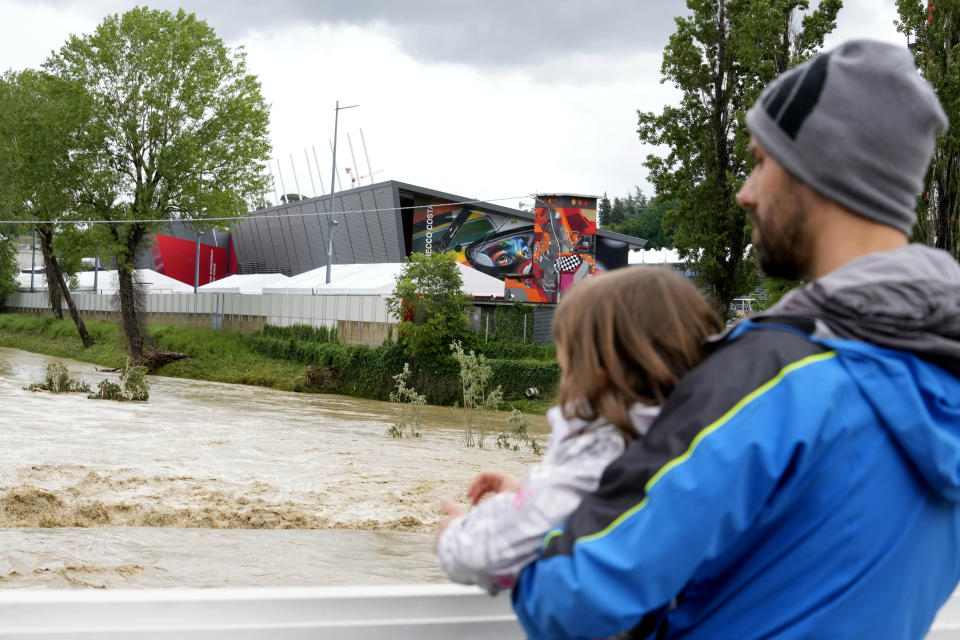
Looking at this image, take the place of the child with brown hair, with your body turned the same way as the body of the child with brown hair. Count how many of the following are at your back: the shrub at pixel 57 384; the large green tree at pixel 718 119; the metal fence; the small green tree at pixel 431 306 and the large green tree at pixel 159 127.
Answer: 0

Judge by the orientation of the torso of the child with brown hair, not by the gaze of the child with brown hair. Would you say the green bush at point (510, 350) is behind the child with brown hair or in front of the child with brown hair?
in front

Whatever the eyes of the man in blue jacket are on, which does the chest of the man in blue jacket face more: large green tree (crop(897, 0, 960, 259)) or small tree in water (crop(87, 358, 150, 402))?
the small tree in water

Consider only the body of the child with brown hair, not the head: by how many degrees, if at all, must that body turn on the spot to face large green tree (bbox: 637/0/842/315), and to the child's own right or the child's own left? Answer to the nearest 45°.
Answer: approximately 45° to the child's own right

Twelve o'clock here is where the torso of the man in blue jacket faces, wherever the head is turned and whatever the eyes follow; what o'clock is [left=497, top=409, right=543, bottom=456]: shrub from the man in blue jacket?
The shrub is roughly at 1 o'clock from the man in blue jacket.

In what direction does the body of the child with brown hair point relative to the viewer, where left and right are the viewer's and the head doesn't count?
facing away from the viewer and to the left of the viewer

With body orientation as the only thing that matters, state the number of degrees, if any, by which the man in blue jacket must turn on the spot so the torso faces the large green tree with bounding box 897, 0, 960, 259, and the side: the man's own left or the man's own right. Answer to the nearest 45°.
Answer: approximately 45° to the man's own right

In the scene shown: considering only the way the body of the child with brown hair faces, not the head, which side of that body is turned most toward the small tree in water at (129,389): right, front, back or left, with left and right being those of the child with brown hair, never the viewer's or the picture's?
front

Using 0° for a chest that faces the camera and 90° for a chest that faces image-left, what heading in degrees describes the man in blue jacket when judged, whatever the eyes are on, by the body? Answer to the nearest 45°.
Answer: approximately 135°

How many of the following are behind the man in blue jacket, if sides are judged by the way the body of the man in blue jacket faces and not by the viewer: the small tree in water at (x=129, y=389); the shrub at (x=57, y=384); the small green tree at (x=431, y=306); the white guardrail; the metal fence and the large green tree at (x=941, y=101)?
0

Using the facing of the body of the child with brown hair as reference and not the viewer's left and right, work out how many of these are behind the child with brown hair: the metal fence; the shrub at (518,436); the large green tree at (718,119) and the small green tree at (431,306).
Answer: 0

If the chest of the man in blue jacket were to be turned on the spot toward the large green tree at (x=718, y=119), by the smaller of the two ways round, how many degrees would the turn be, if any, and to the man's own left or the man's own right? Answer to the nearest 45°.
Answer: approximately 45° to the man's own right

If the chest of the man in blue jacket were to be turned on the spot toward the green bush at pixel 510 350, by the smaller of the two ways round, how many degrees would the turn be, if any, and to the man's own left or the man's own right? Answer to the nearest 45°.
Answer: approximately 45° to the man's own right
